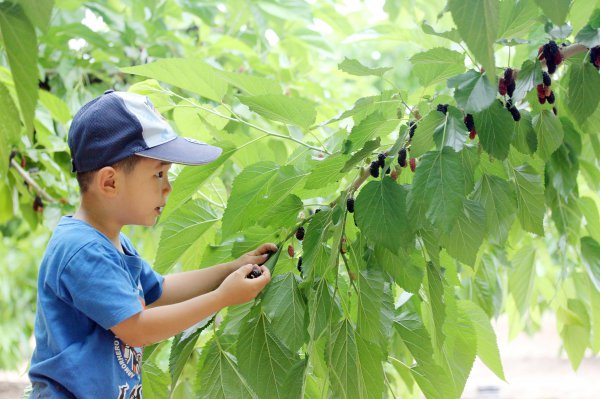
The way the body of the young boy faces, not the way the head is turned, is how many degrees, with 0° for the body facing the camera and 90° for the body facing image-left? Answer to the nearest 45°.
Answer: approximately 270°

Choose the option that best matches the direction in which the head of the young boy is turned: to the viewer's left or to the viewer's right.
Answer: to the viewer's right
